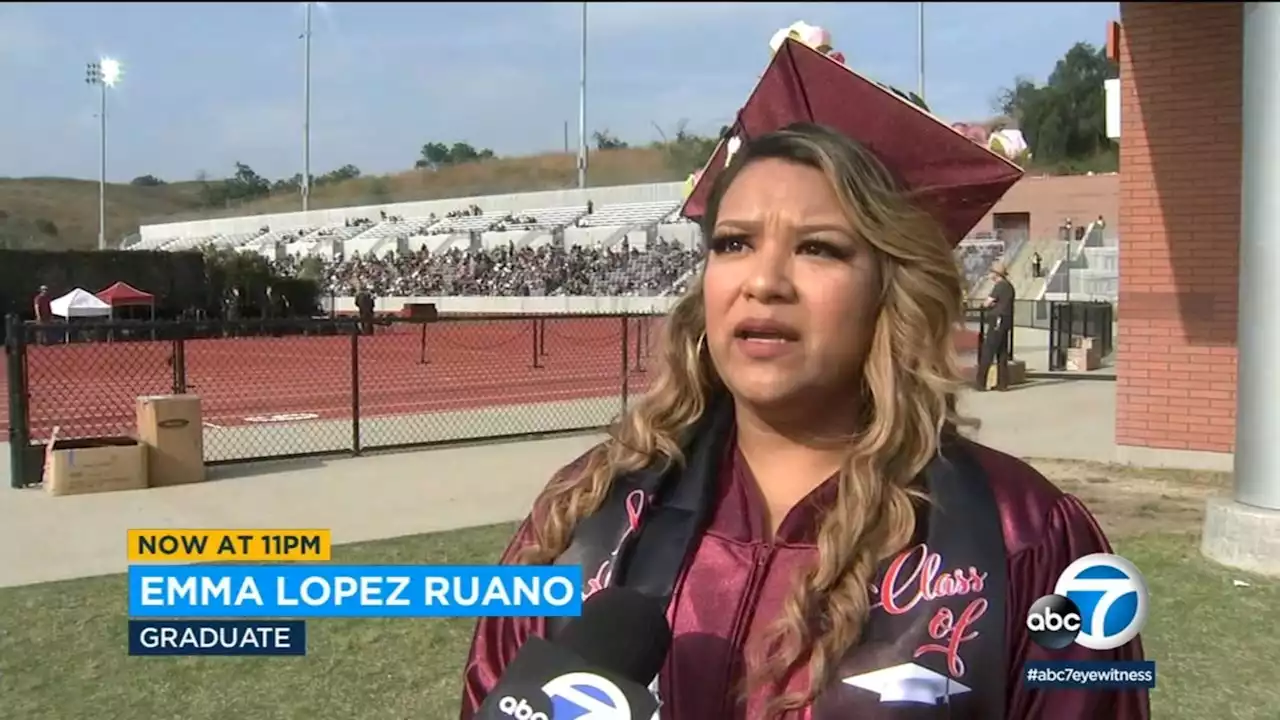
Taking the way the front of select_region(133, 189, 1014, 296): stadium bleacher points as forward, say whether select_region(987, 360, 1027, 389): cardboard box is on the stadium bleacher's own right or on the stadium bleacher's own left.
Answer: on the stadium bleacher's own left

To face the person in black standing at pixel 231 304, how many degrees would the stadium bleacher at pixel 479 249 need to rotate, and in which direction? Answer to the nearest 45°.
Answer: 0° — it already faces them

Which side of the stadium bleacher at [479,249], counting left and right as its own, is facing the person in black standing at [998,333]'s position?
left

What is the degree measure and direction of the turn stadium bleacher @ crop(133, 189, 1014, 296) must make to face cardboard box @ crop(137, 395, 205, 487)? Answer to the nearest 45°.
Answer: approximately 45° to its left

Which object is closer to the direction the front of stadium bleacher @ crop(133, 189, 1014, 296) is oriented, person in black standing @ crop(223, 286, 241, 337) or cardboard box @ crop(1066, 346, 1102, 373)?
the person in black standing

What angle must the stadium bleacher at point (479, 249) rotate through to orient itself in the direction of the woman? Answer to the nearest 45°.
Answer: approximately 45° to its left

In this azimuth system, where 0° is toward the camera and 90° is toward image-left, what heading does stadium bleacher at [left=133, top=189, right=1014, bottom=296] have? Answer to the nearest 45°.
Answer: approximately 45°

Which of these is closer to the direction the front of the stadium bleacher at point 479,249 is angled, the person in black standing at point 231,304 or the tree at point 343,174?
the person in black standing
